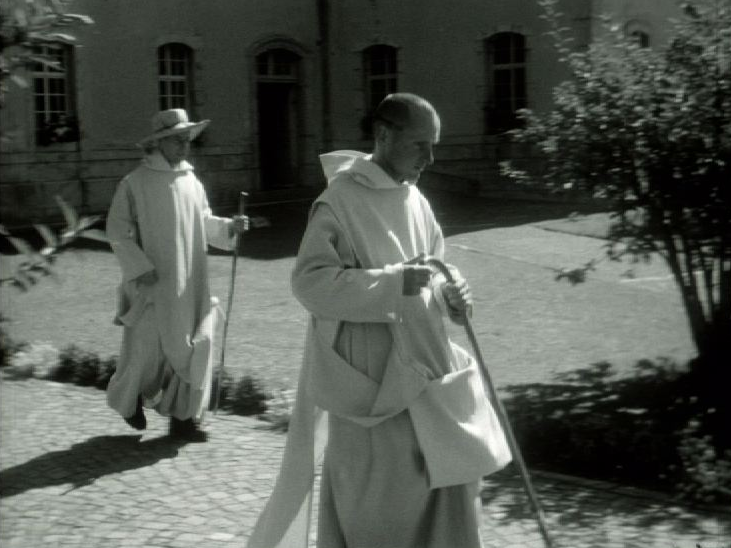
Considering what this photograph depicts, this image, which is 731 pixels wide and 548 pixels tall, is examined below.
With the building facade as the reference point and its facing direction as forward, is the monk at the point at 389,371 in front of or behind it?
in front

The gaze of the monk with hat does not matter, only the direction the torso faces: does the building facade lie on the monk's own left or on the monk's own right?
on the monk's own left

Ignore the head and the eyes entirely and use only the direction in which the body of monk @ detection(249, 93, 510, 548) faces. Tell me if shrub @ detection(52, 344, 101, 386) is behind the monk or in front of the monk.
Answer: behind

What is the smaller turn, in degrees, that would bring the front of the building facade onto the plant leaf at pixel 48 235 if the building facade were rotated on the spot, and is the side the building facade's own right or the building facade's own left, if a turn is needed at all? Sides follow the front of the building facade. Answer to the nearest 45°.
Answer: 0° — it already faces it

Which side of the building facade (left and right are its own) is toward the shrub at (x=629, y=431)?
front

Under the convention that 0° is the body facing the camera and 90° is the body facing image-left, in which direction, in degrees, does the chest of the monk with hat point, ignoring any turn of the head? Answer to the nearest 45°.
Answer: approximately 315°

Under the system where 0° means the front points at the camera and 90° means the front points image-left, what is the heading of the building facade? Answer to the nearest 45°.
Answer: approximately 0°

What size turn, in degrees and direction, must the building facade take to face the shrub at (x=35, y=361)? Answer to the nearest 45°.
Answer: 0° — it already faces it

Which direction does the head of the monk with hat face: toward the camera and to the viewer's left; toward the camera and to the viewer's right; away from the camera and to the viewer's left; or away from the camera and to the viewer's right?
toward the camera and to the viewer's right
